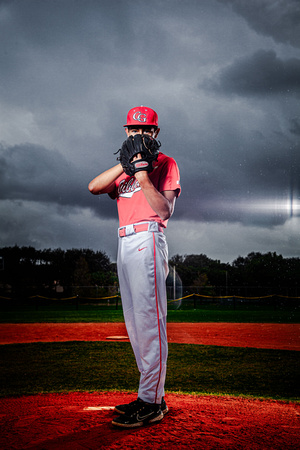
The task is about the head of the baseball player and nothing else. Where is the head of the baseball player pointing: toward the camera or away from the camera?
toward the camera
